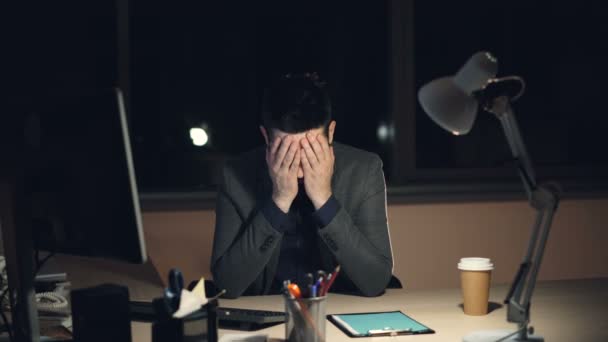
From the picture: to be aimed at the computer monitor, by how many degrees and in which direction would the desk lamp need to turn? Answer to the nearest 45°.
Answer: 0° — it already faces it

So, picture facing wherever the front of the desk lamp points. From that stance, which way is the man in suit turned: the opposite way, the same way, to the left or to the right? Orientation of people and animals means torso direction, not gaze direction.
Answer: to the left

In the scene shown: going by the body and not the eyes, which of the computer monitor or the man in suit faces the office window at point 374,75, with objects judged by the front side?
the computer monitor

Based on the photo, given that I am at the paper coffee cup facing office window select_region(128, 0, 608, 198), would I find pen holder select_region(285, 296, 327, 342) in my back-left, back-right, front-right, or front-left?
back-left

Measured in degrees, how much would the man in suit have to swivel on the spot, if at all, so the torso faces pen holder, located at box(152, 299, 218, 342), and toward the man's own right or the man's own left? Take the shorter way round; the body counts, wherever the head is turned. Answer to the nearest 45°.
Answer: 0° — they already face it

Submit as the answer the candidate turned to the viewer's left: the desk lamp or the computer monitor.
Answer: the desk lamp

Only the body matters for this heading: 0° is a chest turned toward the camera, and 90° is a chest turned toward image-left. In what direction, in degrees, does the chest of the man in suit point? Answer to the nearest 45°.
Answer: approximately 0°

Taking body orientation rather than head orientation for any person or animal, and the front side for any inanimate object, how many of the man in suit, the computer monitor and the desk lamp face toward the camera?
1

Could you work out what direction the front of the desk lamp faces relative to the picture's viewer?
facing to the left of the viewer

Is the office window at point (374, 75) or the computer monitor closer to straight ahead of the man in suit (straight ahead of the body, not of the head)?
the computer monitor

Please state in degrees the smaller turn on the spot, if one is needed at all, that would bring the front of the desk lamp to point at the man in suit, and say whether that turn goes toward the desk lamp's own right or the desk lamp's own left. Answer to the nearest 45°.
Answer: approximately 45° to the desk lamp's own right

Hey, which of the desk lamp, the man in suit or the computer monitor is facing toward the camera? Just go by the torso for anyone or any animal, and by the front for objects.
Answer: the man in suit

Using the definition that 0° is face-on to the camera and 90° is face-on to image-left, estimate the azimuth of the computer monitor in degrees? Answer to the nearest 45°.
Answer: approximately 225°

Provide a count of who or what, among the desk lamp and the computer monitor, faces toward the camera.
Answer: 0
